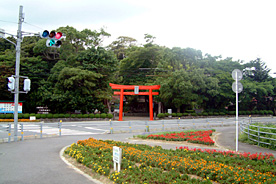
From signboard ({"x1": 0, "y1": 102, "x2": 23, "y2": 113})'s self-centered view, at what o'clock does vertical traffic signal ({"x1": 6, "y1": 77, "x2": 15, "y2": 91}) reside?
The vertical traffic signal is roughly at 12 o'clock from the signboard.

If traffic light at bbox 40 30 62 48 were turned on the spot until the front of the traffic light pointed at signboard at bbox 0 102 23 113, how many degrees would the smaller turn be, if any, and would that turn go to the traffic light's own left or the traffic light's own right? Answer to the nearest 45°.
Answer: approximately 180°

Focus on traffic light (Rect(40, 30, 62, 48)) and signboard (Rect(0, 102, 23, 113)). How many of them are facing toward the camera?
2

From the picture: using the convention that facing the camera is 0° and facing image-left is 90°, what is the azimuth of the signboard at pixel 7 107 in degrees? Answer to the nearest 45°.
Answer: approximately 0°

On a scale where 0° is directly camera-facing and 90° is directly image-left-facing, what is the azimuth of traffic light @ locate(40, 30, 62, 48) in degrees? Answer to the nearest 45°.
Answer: approximately 0°

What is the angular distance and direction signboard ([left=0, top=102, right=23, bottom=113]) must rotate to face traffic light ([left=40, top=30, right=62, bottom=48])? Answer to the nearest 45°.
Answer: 0° — it already faces it

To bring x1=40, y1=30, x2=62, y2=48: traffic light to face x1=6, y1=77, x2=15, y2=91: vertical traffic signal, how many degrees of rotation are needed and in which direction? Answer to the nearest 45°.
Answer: approximately 135° to its right
